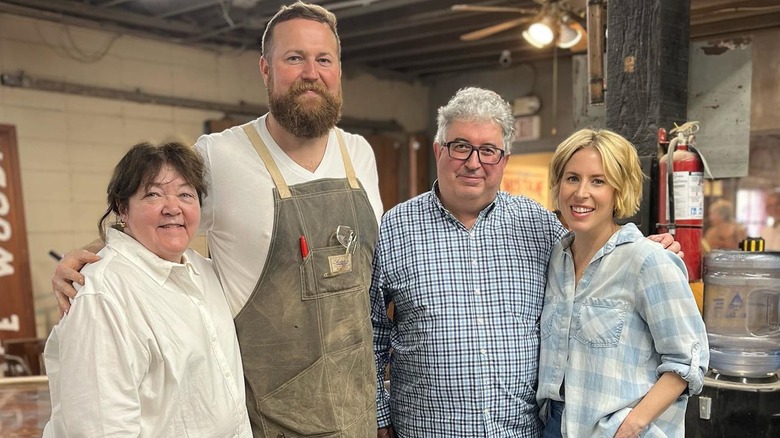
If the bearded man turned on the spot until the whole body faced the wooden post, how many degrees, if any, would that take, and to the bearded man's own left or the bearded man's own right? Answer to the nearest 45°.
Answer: approximately 135° to the bearded man's own left

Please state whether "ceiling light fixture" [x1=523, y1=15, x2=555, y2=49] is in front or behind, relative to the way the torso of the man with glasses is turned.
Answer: behind

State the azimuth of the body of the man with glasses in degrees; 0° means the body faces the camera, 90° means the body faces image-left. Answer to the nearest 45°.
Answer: approximately 0°

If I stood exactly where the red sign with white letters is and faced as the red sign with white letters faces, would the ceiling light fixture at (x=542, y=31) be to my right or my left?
on my left

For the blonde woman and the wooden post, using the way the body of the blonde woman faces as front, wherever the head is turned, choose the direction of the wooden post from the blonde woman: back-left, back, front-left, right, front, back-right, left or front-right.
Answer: back-right

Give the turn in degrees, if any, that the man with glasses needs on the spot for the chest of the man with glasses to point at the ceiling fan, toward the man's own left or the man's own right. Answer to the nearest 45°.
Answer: approximately 180°

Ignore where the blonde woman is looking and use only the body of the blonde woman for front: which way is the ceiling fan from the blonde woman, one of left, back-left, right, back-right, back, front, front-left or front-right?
back-right

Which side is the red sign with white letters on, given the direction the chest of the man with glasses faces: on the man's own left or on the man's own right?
on the man's own right

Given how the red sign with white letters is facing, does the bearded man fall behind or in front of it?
in front

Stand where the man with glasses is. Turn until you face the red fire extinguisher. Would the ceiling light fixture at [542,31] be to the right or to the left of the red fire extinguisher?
left

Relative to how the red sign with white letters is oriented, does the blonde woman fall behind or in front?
in front

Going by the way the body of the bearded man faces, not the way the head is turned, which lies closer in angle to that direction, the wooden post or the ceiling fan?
the wooden post
